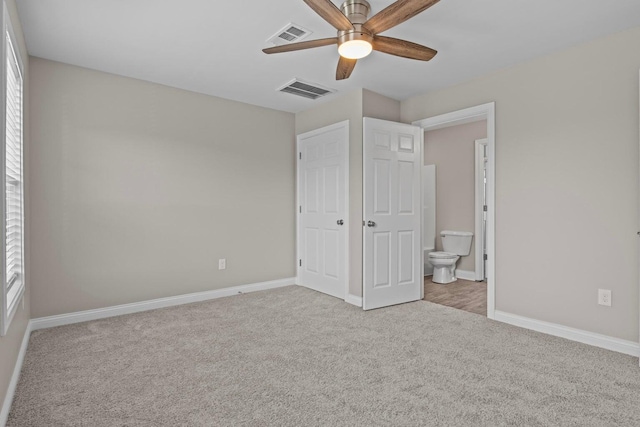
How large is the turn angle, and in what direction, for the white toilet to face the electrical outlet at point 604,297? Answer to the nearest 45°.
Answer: approximately 90° to its left

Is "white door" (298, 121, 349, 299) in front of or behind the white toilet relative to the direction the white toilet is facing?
in front

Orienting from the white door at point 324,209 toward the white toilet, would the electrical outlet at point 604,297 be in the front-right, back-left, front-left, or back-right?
front-right

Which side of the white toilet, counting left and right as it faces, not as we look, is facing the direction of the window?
front

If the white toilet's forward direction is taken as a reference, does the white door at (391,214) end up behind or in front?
in front

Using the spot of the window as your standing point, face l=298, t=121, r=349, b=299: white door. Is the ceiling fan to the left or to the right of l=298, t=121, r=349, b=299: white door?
right

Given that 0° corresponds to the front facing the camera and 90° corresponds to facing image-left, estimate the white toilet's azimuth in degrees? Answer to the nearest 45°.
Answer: approximately 45°

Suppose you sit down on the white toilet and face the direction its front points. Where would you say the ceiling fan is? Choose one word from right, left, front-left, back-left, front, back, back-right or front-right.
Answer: front-left
